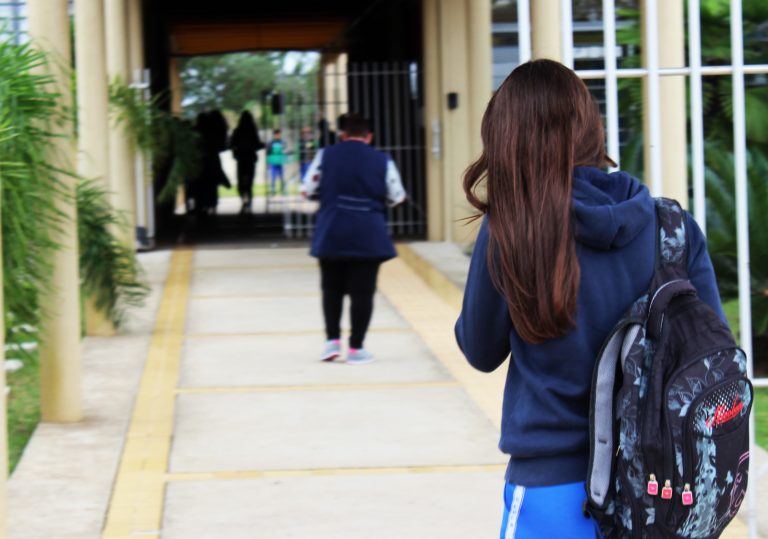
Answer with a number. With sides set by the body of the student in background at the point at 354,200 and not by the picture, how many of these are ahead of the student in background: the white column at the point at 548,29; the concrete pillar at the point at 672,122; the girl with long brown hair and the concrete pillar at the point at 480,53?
1

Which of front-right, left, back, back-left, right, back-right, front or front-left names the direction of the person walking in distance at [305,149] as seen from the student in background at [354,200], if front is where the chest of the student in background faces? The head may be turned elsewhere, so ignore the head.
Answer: front

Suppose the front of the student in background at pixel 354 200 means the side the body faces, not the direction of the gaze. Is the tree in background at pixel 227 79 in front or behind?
in front

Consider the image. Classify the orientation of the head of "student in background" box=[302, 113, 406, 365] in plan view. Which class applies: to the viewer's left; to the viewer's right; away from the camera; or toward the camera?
away from the camera

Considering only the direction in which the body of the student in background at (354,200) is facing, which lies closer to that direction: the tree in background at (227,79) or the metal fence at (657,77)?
the tree in background

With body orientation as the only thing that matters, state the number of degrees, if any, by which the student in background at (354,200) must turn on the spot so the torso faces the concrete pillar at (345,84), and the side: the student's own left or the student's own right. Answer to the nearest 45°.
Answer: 0° — they already face it

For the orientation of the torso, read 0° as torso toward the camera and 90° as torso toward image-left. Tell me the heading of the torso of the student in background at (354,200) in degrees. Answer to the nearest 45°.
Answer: approximately 180°

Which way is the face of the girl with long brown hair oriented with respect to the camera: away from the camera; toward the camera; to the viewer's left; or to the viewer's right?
away from the camera

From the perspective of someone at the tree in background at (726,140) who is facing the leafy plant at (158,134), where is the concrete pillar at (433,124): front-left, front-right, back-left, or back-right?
front-right

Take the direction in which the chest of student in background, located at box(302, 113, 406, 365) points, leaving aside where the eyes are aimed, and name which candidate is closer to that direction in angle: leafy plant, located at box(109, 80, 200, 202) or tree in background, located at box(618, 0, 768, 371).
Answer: the leafy plant

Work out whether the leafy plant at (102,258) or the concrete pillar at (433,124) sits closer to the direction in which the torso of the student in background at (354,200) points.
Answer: the concrete pillar

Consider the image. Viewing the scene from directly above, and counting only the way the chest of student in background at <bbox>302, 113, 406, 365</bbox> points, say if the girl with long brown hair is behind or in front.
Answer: behind
